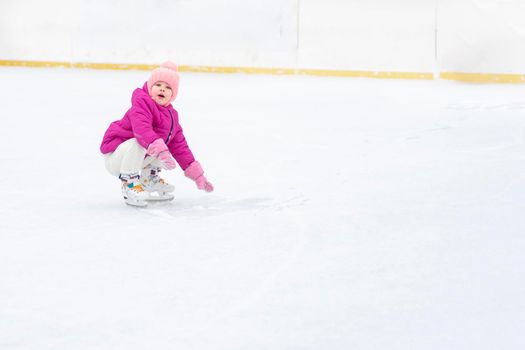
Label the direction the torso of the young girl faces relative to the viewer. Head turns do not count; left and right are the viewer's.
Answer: facing the viewer and to the right of the viewer
